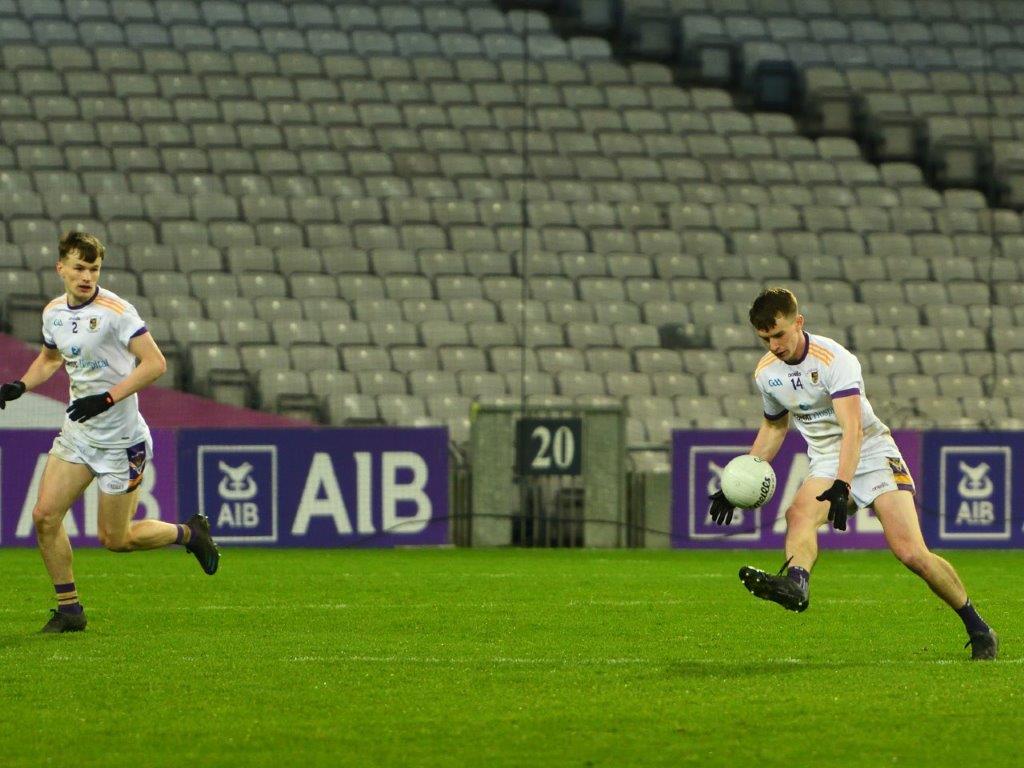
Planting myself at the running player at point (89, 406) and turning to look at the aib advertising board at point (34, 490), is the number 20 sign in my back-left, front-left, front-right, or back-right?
front-right

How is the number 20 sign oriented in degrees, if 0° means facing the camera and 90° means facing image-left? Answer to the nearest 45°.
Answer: approximately 0°

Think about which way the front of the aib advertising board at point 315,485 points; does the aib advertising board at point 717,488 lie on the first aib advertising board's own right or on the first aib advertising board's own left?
on the first aib advertising board's own left

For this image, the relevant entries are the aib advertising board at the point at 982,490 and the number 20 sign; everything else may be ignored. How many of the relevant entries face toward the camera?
2

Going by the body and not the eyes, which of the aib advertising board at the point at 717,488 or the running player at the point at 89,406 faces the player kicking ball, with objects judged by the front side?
the aib advertising board

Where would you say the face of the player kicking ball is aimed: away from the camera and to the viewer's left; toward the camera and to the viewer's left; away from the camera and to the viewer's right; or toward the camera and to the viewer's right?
toward the camera and to the viewer's left

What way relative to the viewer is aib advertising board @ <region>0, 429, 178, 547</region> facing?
toward the camera

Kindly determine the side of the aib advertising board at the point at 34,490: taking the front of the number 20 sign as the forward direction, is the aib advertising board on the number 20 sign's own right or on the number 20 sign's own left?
on the number 20 sign's own right

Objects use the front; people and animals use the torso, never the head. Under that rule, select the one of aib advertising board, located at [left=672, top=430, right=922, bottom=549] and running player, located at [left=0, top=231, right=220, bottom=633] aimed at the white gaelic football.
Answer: the aib advertising board

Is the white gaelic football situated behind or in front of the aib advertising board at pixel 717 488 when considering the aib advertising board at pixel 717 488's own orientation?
in front

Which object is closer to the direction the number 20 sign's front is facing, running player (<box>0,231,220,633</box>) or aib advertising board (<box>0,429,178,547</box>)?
the running player

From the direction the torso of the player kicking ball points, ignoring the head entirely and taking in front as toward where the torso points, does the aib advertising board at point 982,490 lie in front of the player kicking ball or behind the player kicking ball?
behind

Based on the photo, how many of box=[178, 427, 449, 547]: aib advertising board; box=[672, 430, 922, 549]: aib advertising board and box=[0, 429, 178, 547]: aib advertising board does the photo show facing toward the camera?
3

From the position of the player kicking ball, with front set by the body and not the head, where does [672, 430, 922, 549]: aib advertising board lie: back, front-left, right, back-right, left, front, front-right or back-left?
back-right

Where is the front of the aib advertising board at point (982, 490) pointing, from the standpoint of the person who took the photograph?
facing the viewer

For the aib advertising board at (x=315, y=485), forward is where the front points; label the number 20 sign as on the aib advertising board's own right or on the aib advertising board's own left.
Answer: on the aib advertising board's own left

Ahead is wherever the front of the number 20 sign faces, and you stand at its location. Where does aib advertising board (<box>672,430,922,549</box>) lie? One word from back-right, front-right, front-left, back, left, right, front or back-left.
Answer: left
